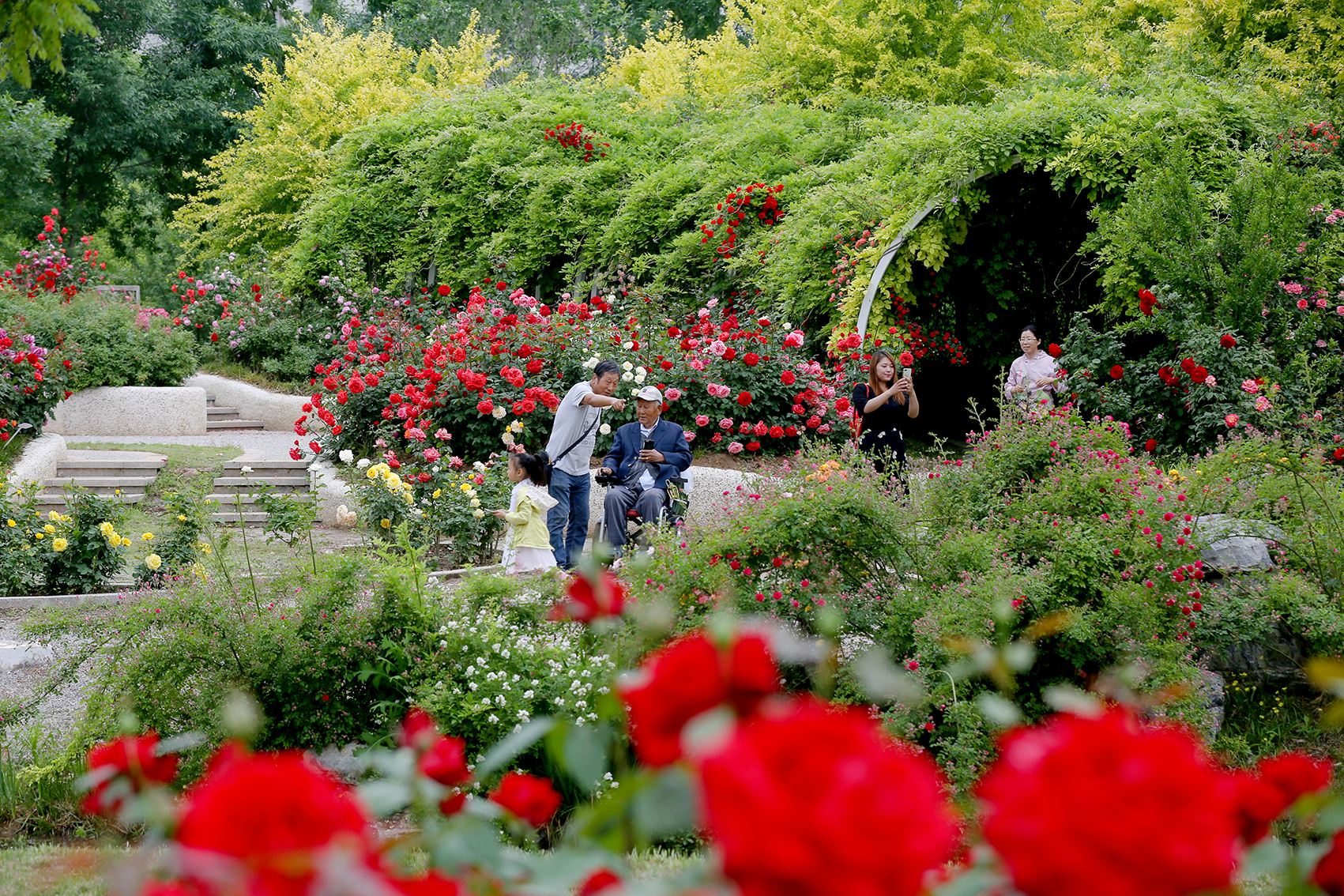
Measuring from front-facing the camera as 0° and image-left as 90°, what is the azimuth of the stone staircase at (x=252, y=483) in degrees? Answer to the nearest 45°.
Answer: approximately 0°

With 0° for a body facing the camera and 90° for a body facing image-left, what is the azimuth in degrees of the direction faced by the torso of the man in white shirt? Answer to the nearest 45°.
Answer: approximately 315°

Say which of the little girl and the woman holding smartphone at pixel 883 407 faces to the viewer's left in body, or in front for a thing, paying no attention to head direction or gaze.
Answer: the little girl

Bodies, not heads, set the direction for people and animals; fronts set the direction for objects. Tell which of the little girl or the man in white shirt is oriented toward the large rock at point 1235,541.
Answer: the man in white shirt

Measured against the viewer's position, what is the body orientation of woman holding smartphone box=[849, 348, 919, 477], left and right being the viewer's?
facing the viewer and to the right of the viewer

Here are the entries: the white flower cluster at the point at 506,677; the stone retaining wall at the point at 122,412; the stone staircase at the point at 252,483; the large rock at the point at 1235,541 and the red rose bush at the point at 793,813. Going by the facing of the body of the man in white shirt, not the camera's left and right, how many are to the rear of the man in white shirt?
2

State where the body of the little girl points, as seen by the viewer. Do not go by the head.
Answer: to the viewer's left
